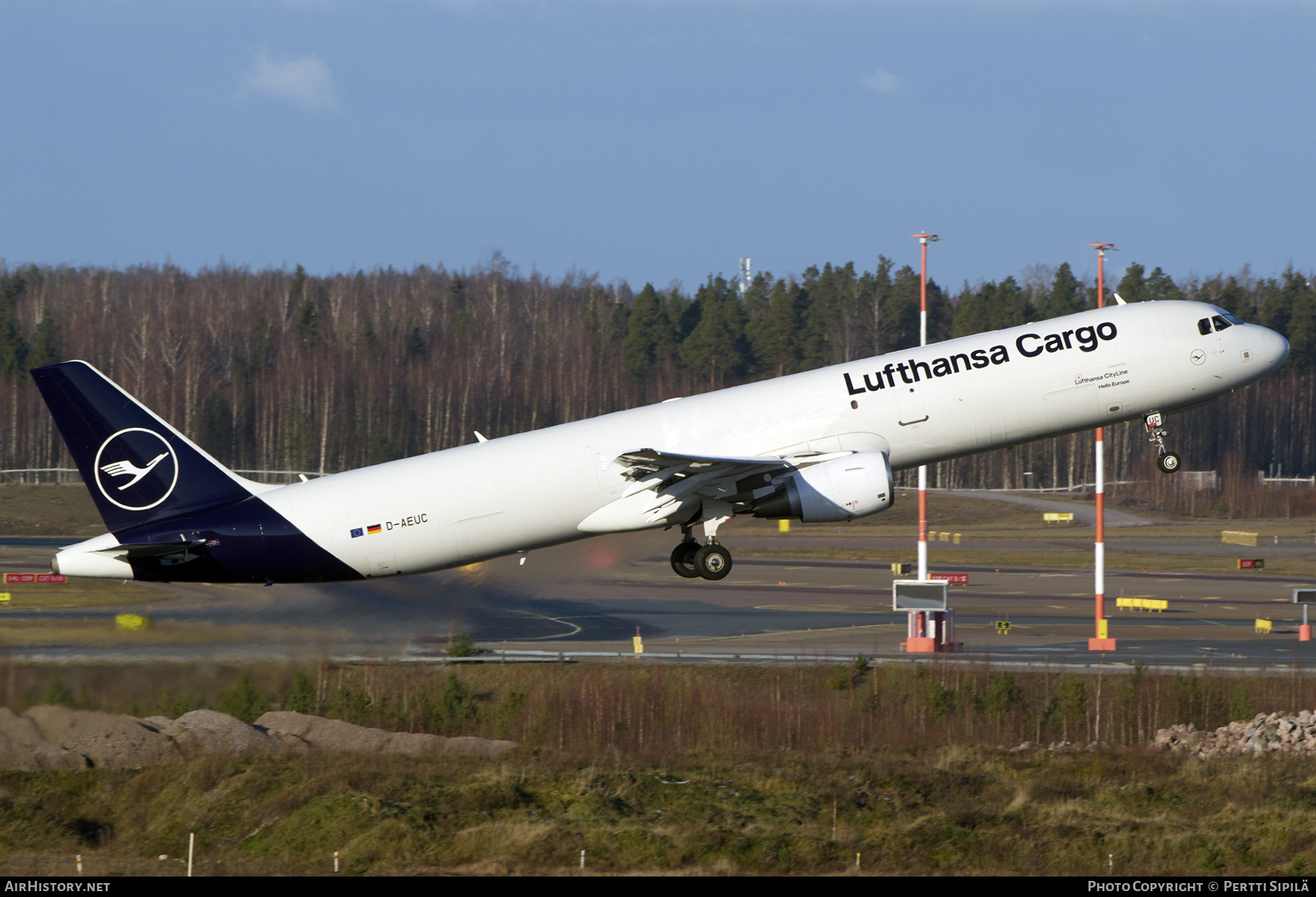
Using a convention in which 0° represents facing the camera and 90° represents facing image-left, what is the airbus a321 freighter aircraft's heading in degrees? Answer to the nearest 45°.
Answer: approximately 270°
